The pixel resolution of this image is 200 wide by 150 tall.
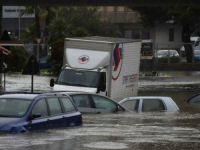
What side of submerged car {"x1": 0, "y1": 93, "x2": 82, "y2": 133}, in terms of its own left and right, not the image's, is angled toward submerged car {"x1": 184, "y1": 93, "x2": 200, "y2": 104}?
back

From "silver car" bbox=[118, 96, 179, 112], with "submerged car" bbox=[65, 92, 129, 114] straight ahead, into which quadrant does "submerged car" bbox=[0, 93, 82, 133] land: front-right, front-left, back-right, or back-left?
front-left

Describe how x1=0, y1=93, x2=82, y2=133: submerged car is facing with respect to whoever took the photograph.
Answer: facing the viewer and to the left of the viewer

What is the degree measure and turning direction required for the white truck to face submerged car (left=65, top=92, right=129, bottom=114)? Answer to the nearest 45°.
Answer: approximately 45° to its left

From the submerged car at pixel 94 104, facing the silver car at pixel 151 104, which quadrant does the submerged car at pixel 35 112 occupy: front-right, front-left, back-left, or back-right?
back-right

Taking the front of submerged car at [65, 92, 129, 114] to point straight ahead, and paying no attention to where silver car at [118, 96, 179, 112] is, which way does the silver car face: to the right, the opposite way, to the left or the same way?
the opposite way

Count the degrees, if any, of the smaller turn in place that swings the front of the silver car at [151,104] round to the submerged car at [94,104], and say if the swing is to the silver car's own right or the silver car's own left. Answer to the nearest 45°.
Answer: approximately 45° to the silver car's own left
